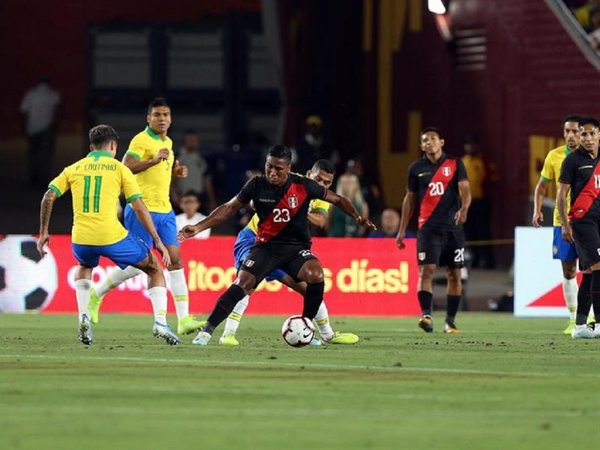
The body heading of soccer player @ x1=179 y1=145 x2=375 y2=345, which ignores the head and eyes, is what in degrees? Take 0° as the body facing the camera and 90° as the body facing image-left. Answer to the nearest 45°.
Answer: approximately 0°

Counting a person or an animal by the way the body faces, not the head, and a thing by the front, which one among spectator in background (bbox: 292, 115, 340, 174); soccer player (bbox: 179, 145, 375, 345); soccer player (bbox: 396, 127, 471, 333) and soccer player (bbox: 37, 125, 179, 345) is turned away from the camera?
soccer player (bbox: 37, 125, 179, 345)

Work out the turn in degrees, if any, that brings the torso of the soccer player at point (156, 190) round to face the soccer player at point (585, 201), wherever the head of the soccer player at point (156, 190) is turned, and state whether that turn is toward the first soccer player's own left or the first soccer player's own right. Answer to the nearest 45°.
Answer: approximately 45° to the first soccer player's own left

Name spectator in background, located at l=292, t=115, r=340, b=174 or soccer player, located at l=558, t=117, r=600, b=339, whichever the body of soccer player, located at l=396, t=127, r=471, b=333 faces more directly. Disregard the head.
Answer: the soccer player

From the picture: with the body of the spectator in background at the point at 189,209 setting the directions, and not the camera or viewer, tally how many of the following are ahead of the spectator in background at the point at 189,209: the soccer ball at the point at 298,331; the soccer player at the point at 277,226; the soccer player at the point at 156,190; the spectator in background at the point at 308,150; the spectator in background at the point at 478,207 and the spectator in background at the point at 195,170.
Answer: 3

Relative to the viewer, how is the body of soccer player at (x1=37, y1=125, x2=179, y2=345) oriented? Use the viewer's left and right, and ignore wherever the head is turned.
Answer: facing away from the viewer

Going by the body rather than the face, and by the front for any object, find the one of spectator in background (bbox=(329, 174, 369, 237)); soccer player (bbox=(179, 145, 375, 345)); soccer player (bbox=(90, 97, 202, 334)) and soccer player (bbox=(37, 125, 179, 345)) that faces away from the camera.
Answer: soccer player (bbox=(37, 125, 179, 345))
